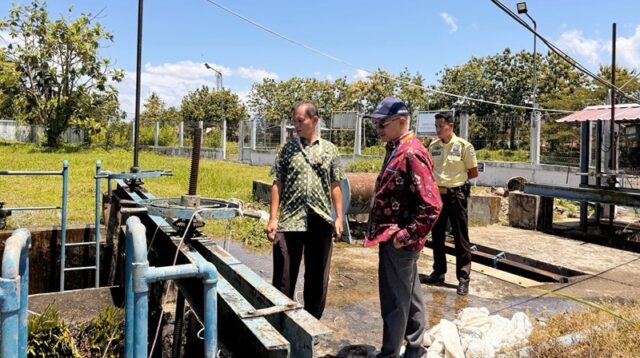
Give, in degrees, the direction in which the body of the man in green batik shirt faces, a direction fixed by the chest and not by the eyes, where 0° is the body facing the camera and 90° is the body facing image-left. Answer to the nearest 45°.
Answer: approximately 0°

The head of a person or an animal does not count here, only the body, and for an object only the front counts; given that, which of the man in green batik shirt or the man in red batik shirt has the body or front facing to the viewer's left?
the man in red batik shirt

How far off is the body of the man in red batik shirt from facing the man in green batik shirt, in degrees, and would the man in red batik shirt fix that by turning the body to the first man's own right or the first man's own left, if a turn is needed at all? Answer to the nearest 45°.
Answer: approximately 45° to the first man's own right

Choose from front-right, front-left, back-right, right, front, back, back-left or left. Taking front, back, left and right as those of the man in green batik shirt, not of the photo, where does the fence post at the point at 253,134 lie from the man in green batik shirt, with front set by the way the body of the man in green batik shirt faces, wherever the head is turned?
back

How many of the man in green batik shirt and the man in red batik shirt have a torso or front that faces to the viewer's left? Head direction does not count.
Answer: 1

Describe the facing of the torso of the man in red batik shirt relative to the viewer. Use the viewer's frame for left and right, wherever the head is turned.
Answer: facing to the left of the viewer

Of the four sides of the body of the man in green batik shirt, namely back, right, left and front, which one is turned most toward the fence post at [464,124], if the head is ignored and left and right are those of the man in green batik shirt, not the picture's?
back

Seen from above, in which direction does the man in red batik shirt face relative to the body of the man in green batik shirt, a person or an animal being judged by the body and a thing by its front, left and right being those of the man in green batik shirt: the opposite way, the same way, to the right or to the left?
to the right

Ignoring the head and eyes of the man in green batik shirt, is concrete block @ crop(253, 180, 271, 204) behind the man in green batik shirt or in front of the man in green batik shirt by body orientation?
behind

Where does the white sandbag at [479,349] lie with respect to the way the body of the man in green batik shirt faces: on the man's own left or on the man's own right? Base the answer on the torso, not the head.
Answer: on the man's own left

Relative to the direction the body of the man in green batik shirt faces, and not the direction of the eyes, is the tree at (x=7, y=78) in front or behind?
behind

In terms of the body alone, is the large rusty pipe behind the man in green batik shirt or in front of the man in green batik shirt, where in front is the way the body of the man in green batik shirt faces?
behind
